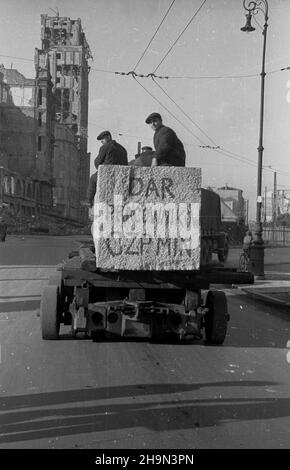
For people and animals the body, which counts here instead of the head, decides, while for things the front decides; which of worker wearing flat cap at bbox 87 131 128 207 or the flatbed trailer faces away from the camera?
the flatbed trailer

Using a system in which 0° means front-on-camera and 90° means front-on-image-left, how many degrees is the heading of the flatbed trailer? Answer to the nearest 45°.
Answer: approximately 180°
